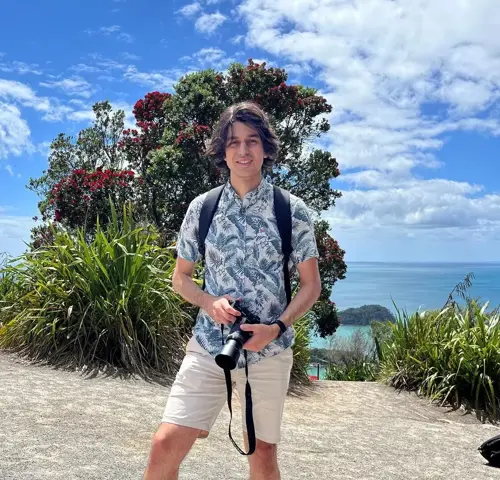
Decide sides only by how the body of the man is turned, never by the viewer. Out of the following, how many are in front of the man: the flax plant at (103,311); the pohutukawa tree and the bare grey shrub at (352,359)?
0

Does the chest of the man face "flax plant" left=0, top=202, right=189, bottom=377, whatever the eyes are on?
no

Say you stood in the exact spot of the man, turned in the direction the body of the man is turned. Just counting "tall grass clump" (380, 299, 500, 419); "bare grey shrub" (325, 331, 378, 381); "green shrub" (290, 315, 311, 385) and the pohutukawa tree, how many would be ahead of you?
0

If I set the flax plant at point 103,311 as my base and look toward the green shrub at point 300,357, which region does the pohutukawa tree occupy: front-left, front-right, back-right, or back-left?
front-left

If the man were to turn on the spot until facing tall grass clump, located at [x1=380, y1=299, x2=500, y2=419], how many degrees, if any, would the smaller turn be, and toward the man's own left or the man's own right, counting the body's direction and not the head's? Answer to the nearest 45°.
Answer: approximately 135° to the man's own left

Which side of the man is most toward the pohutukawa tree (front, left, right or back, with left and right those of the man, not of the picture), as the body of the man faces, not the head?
back

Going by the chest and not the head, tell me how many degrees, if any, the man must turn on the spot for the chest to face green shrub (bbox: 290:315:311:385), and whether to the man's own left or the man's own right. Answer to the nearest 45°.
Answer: approximately 180°

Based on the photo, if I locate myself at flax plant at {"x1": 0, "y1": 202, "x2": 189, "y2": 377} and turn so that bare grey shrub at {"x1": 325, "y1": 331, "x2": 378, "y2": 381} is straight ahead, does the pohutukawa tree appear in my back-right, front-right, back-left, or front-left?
front-left

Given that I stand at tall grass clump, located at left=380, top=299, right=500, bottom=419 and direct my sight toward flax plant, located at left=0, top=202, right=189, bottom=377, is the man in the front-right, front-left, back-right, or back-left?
front-left

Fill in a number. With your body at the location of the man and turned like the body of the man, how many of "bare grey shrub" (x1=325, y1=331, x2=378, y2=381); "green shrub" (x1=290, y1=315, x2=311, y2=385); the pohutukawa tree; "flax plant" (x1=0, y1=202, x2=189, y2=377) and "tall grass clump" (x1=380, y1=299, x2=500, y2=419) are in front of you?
0

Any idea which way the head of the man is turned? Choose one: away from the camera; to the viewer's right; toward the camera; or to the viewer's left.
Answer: toward the camera

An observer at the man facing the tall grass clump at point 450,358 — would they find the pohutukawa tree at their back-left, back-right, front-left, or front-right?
front-left

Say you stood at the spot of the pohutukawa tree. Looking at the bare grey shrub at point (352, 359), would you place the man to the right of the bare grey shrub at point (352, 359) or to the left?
right

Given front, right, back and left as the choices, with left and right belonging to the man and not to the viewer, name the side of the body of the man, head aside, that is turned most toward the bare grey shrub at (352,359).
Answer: back

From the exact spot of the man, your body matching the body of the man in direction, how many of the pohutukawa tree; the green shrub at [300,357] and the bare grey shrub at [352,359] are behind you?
3

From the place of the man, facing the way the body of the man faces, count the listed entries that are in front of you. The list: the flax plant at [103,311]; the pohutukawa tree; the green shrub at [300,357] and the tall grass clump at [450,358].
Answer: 0

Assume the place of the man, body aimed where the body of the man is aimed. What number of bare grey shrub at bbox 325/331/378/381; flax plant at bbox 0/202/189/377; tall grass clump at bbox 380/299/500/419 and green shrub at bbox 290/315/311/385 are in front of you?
0

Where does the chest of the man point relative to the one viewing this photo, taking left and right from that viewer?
facing the viewer
